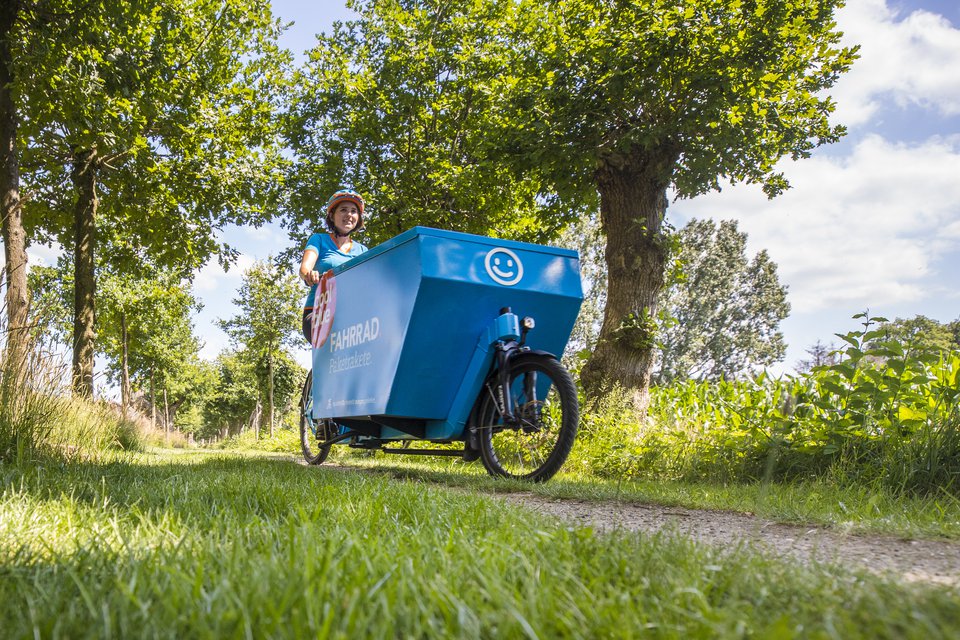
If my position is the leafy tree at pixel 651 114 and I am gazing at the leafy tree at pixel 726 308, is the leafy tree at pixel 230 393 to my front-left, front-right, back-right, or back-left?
front-left

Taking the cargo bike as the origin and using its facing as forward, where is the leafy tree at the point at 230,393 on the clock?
The leafy tree is roughly at 7 o'clock from the cargo bike.

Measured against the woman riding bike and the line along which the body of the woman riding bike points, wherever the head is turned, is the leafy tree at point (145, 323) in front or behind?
behind

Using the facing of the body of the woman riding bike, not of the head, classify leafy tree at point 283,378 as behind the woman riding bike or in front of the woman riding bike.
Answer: behind

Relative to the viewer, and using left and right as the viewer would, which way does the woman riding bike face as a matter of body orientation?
facing the viewer and to the right of the viewer

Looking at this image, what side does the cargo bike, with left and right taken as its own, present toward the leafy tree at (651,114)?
left

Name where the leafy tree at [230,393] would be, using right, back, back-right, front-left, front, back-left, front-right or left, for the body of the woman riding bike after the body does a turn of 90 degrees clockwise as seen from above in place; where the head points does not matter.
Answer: back-right

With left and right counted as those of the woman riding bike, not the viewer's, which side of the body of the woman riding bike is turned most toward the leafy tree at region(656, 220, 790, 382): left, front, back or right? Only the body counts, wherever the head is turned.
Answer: left
